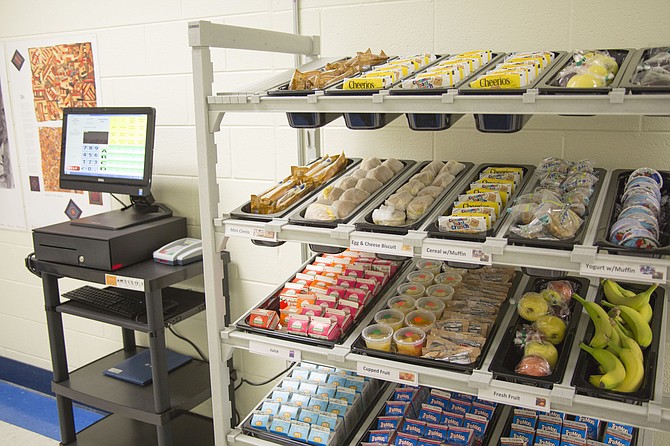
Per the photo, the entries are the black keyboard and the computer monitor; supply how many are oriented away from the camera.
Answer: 0

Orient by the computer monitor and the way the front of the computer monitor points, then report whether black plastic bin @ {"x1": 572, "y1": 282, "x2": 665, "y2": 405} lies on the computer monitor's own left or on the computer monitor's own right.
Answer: on the computer monitor's own left

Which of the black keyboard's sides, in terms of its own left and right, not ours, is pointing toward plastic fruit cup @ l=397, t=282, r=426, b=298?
left

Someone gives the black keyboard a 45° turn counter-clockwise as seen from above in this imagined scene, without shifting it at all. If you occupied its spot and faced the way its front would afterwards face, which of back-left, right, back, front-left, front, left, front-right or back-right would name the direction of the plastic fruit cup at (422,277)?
front-left

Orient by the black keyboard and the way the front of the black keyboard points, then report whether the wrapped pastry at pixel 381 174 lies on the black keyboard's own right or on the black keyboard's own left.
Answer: on the black keyboard's own left

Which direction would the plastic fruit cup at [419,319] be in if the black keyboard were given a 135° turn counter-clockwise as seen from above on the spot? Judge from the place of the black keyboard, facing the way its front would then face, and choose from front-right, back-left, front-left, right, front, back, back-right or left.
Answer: front-right

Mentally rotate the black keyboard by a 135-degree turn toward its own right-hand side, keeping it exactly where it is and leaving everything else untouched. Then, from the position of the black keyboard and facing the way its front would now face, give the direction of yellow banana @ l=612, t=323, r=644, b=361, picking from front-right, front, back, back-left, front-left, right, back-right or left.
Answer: back-right

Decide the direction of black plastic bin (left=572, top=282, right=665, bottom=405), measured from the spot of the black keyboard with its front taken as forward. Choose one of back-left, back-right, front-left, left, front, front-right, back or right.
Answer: left

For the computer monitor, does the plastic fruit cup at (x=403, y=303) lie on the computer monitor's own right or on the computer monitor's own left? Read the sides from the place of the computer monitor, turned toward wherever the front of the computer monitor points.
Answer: on the computer monitor's own left

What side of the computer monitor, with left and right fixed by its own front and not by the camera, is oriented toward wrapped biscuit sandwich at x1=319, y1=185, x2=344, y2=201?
left

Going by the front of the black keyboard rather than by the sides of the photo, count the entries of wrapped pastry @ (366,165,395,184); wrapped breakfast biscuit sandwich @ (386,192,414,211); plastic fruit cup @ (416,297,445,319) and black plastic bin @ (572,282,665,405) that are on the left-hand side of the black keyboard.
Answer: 4

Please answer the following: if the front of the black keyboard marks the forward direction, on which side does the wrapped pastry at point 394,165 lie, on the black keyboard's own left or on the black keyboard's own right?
on the black keyboard's own left
